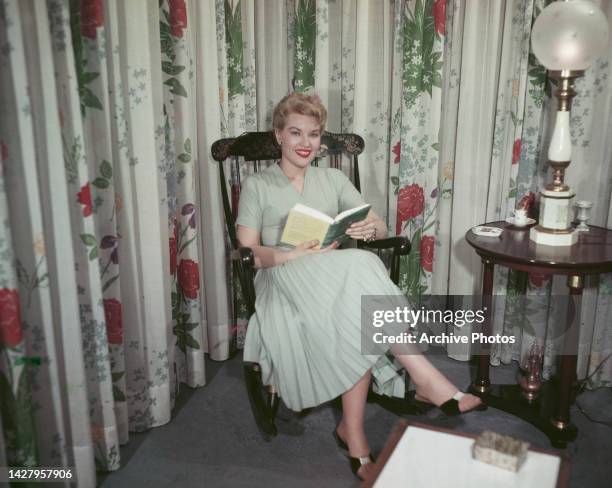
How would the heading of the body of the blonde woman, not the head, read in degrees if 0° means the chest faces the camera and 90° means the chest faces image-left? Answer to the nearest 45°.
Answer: approximately 315°

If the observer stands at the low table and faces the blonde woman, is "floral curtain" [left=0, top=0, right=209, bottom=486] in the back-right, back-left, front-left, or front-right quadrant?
front-left

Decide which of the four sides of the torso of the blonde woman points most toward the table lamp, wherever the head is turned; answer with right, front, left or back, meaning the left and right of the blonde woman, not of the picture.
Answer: left

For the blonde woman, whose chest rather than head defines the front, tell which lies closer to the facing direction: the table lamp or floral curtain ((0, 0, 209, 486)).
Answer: the table lamp

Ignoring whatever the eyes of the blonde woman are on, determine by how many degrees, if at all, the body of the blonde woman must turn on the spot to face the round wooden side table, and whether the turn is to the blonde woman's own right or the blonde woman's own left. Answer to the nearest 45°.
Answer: approximately 45° to the blonde woman's own left

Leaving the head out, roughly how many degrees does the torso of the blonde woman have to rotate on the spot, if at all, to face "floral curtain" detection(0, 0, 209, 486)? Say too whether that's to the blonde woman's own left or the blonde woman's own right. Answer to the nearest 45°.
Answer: approximately 135° to the blonde woman's own right

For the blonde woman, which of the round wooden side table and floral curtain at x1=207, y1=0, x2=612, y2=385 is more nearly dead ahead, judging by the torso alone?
the round wooden side table

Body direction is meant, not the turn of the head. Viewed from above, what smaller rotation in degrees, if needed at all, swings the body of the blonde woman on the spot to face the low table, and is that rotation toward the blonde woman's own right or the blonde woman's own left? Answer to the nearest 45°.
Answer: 0° — they already face it

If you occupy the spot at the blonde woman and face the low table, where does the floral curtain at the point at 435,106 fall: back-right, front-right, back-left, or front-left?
back-left

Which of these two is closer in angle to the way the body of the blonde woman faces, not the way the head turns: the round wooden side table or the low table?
the low table

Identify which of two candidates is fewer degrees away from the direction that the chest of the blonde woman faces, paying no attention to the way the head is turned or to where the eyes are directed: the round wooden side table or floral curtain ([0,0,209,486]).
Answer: the round wooden side table
